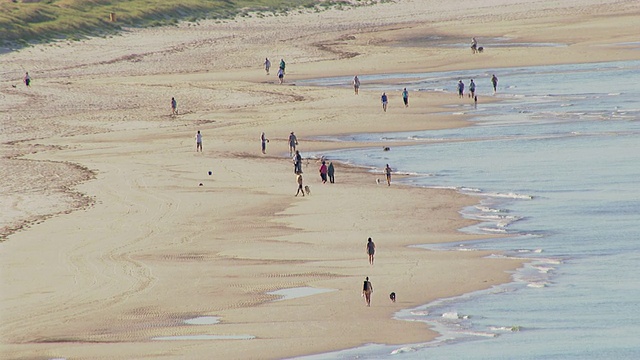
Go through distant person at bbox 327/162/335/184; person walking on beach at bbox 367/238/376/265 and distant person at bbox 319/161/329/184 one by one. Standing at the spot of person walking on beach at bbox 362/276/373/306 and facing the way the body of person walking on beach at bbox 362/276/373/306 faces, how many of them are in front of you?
3

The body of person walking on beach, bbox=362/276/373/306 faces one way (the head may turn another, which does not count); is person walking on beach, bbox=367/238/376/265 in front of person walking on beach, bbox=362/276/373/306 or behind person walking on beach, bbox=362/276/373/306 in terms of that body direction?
in front

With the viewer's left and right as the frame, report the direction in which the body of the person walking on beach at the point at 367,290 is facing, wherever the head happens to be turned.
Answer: facing away from the viewer

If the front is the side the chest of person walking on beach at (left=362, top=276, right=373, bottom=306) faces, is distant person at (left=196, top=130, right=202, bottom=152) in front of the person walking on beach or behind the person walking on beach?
in front

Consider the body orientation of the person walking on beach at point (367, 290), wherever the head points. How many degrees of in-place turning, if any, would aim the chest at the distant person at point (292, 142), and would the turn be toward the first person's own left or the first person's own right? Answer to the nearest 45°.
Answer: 0° — they already face them
